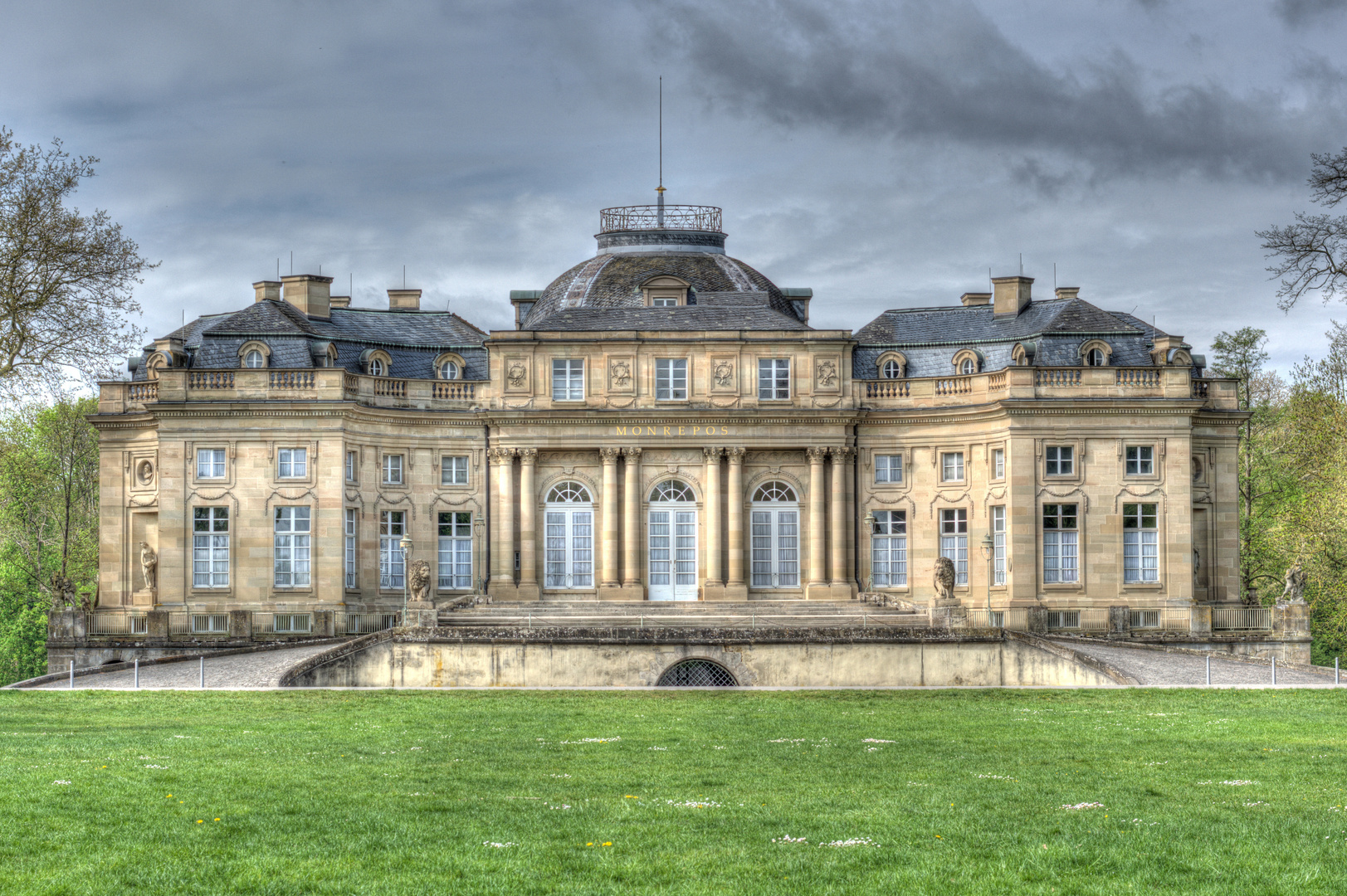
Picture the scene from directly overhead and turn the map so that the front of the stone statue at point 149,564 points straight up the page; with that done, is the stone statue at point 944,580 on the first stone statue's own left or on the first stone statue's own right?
on the first stone statue's own left

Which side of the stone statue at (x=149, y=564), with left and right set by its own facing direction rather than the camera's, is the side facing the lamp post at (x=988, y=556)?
left

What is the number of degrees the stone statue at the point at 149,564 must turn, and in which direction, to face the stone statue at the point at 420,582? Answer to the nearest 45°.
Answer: approximately 45° to its left

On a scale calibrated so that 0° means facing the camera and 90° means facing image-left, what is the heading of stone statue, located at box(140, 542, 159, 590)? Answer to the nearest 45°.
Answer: approximately 0°

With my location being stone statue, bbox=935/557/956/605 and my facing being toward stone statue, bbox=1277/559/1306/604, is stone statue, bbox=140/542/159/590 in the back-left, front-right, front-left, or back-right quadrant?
back-left
